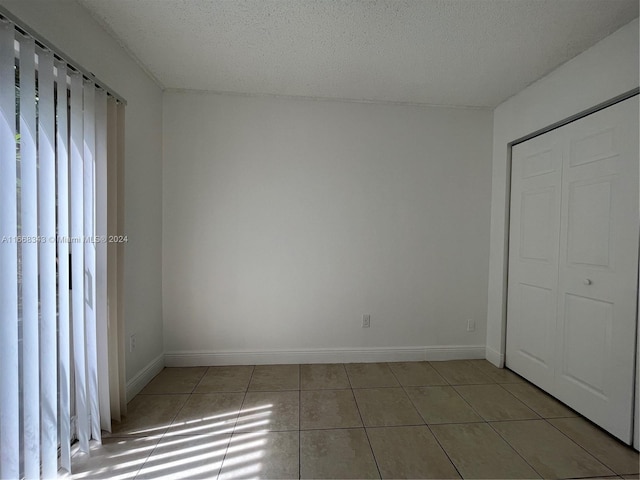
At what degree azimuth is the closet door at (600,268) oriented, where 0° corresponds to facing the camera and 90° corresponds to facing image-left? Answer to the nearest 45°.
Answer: approximately 45°

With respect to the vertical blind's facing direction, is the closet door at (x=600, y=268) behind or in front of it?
in front

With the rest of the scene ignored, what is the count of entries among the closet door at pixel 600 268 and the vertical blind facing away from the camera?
0

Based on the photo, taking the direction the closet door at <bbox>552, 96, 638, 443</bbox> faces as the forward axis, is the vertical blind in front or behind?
in front

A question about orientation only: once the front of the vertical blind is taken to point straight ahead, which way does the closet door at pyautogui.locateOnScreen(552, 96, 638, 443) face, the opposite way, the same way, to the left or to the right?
the opposite way
